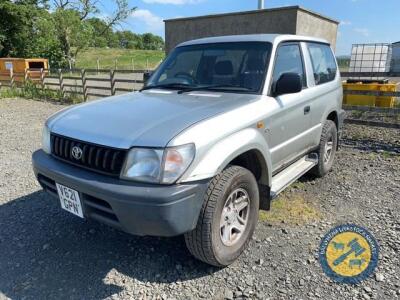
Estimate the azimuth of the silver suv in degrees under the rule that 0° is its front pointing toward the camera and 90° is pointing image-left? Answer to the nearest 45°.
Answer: approximately 45°

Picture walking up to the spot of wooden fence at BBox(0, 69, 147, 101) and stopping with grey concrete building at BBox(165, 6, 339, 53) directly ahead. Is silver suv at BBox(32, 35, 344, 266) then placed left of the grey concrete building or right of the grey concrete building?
right

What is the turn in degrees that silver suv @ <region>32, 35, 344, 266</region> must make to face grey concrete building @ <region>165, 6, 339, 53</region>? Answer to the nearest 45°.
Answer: approximately 135° to its right

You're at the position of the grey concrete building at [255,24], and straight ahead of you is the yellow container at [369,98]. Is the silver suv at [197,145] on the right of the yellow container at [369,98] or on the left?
right

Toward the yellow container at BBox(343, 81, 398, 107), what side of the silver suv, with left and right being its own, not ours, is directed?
back

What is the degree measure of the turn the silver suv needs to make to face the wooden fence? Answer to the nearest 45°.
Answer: approximately 135° to its right
